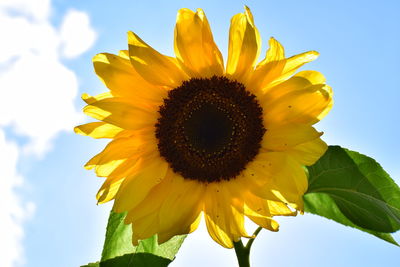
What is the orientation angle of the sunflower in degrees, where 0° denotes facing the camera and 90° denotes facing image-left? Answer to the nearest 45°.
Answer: approximately 0°
